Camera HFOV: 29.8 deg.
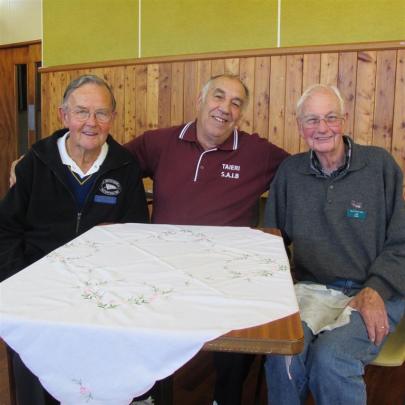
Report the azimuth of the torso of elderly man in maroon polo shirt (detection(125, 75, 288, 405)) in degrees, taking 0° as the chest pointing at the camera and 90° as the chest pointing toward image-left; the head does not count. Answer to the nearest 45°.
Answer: approximately 0°

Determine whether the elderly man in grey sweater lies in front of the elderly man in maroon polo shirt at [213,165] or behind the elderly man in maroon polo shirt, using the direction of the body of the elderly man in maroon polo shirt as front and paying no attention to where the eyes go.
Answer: in front

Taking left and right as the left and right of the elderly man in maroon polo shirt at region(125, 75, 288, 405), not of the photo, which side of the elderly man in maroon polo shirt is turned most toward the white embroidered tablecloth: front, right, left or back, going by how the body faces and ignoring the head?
front
